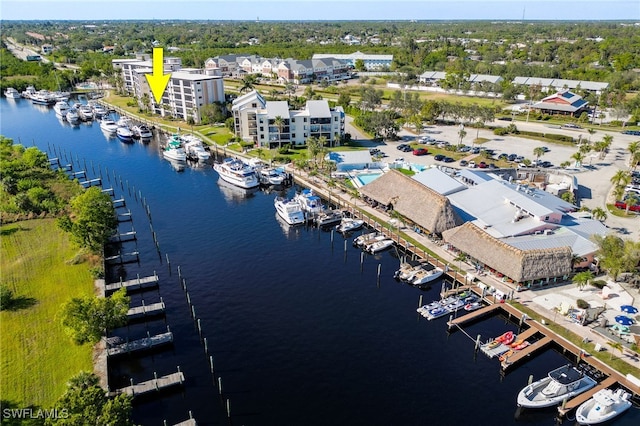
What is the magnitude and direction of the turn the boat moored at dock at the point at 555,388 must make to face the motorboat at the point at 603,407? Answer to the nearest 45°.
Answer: approximately 135° to its left

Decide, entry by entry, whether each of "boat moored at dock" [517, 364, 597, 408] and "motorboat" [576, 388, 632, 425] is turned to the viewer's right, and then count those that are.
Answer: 0

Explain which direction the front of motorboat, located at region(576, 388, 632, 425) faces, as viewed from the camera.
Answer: facing the viewer and to the left of the viewer

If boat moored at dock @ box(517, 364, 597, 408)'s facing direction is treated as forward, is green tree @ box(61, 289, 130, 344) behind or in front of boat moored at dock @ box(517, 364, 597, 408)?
in front

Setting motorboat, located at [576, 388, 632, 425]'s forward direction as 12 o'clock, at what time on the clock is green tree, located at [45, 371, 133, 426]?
The green tree is roughly at 12 o'clock from the motorboat.

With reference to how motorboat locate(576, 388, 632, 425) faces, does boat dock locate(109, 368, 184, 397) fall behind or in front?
in front

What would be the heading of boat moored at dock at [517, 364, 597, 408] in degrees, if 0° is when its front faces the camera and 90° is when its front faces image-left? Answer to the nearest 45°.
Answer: approximately 45°
